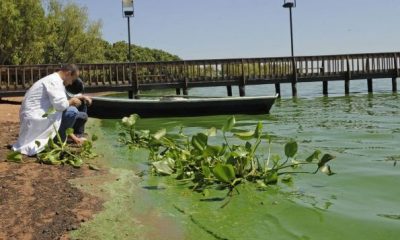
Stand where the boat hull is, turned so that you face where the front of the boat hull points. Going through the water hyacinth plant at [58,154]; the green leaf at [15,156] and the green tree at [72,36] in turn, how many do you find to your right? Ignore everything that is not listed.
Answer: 2

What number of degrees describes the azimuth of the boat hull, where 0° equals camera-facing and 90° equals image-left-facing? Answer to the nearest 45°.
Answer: approximately 270°

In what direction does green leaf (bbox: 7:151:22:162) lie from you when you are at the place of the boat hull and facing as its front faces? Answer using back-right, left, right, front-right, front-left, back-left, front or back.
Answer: right

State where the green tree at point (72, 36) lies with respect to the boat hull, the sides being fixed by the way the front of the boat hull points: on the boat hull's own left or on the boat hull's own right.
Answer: on the boat hull's own left

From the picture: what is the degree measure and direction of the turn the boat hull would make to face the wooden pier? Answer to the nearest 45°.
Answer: approximately 90° to its left
